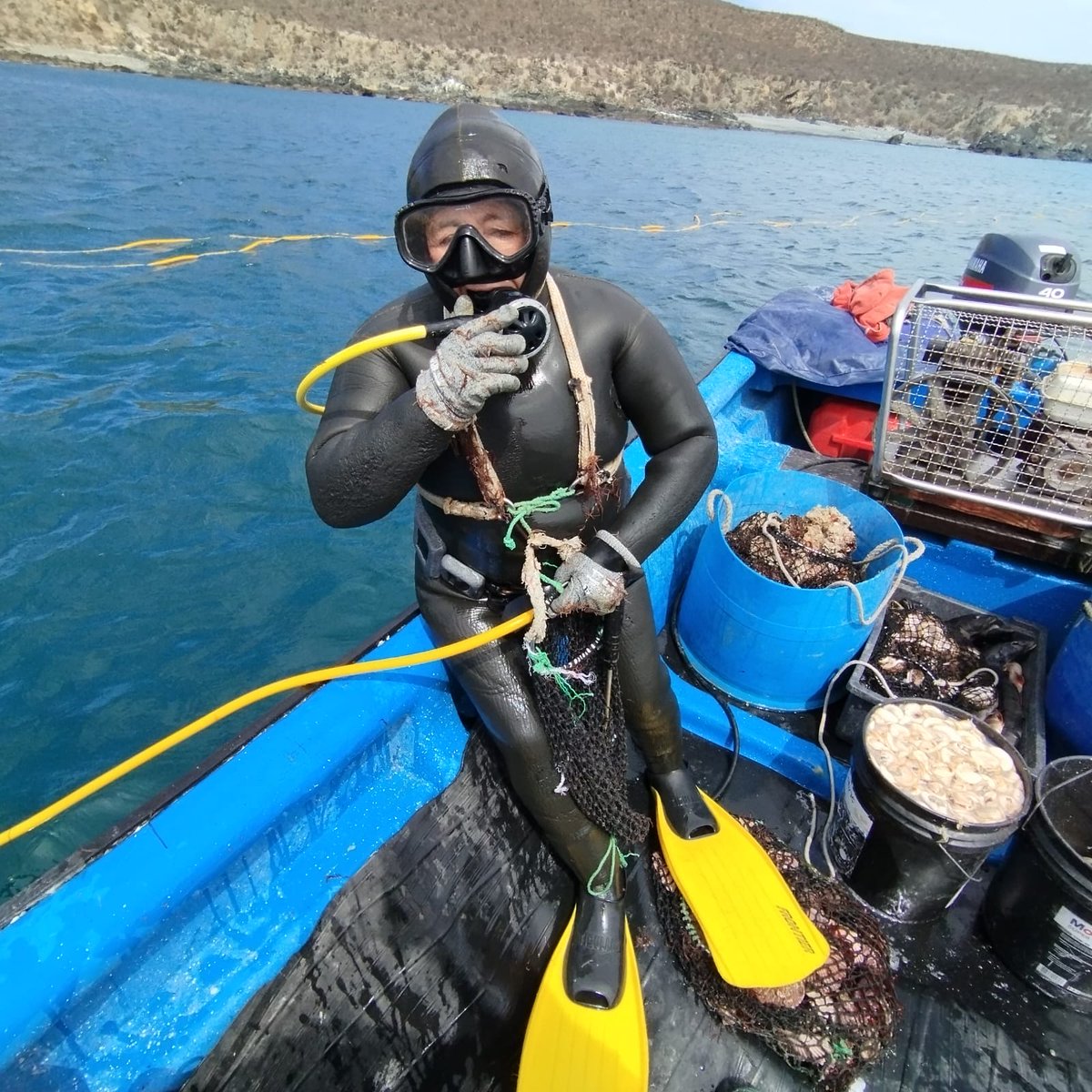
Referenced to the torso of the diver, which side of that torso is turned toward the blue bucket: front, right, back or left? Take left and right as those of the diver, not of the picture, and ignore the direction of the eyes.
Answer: left

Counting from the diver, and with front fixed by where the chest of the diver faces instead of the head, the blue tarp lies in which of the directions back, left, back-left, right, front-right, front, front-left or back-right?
back-left

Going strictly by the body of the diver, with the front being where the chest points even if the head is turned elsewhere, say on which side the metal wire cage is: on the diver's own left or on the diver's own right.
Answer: on the diver's own left

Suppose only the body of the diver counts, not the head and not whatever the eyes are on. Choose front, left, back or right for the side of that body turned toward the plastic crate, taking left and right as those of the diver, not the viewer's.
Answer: left

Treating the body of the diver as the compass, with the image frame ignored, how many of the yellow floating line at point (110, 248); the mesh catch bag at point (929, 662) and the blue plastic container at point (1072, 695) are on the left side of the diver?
2

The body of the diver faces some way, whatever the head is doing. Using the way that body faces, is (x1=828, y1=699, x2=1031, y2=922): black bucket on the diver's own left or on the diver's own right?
on the diver's own left

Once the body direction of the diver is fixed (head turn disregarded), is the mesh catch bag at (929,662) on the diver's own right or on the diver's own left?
on the diver's own left

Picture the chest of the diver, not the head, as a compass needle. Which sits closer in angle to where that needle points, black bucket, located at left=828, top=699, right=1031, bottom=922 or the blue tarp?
the black bucket

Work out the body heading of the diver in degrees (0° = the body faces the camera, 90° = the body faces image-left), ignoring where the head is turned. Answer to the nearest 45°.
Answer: approximately 0°

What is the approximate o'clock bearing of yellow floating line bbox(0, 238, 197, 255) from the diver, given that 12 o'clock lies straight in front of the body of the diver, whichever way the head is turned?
The yellow floating line is roughly at 5 o'clock from the diver.

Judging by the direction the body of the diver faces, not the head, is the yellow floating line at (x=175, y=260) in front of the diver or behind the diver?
behind

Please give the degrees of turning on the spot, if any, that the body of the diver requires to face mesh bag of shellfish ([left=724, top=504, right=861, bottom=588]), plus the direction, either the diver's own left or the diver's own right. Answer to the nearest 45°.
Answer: approximately 135° to the diver's own left

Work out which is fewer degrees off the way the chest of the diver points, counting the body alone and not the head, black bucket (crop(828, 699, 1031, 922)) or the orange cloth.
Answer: the black bucket
